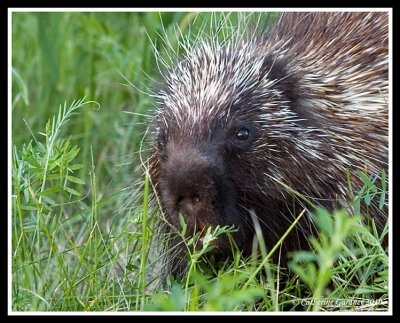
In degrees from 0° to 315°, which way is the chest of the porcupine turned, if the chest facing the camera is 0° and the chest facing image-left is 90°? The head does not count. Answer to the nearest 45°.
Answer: approximately 45°
